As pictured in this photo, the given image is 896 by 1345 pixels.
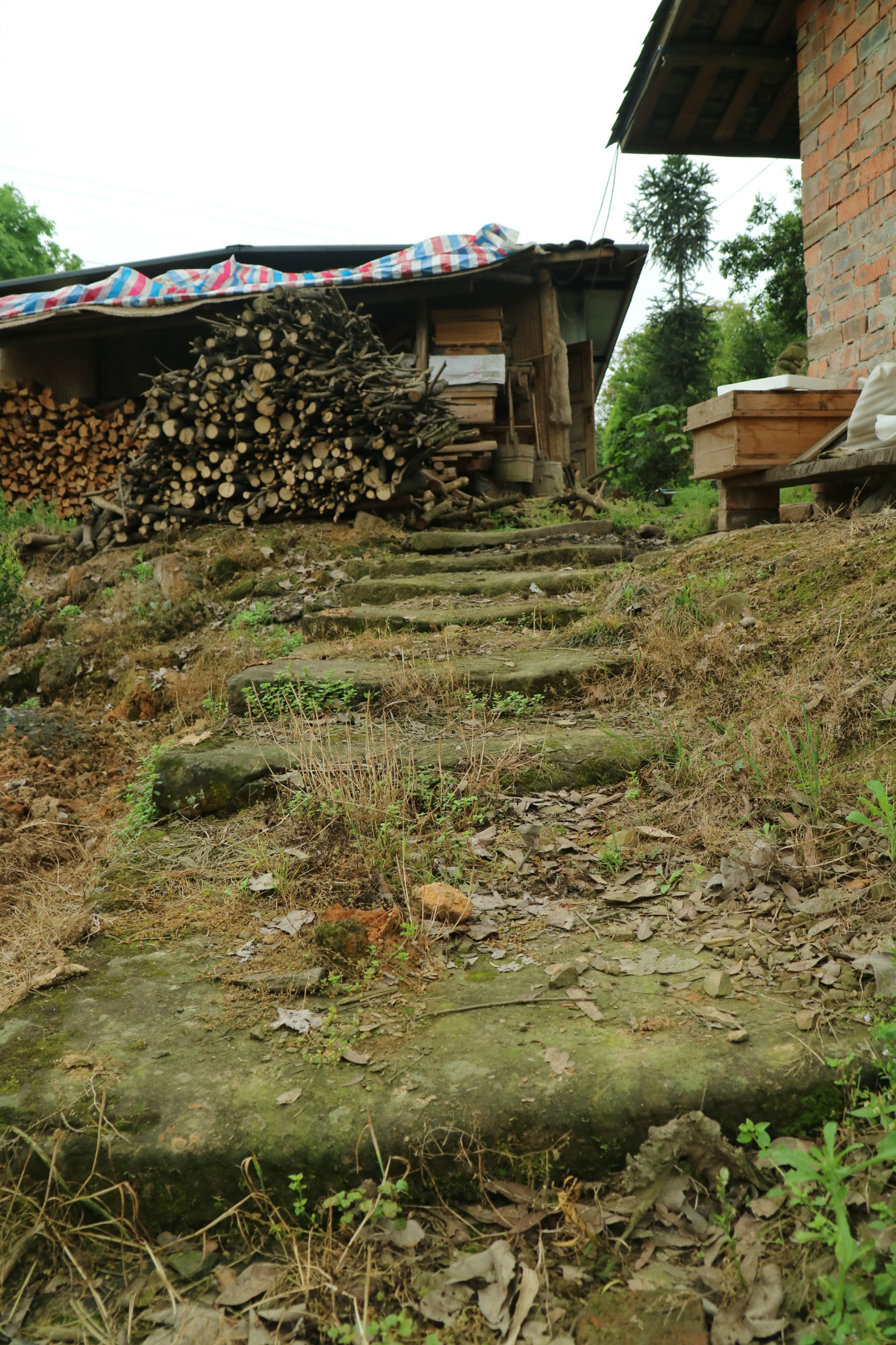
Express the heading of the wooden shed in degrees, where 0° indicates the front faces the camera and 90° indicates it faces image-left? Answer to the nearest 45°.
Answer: approximately 0°

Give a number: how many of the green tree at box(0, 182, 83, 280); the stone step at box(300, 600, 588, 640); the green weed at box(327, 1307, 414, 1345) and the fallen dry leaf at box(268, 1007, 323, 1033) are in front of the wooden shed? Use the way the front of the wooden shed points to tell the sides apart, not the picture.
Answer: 3

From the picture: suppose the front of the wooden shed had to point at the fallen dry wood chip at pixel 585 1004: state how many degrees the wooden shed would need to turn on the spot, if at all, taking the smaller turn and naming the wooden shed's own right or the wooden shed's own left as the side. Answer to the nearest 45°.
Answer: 0° — it already faces it

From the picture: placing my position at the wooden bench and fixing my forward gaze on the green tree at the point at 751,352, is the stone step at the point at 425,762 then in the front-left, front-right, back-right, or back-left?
back-left

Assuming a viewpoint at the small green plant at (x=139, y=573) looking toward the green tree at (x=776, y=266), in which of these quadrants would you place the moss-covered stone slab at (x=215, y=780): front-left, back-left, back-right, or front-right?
back-right

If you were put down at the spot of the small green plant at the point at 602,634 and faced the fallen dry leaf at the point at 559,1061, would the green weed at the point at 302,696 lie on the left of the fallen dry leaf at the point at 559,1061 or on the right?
right

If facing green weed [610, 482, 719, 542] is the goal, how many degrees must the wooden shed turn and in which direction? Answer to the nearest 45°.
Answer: approximately 45° to its left

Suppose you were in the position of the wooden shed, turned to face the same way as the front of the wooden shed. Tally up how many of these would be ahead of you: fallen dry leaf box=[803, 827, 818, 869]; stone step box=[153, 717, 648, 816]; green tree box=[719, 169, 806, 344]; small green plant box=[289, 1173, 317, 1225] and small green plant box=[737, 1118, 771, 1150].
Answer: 4

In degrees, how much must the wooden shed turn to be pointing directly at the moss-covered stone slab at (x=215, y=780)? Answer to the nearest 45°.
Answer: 0° — it already faces it

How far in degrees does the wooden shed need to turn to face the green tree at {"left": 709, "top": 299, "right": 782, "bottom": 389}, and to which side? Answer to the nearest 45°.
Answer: approximately 135° to its left
